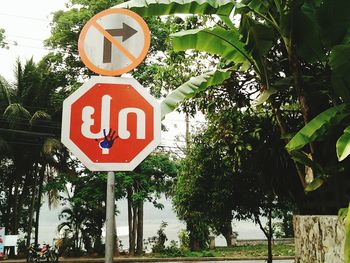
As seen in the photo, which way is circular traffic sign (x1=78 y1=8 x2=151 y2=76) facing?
toward the camera

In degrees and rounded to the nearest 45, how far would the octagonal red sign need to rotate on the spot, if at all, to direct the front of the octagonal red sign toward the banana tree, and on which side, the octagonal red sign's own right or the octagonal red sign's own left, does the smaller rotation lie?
approximately 135° to the octagonal red sign's own left

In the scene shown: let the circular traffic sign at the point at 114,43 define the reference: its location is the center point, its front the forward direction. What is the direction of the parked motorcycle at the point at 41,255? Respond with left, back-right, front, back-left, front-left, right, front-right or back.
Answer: back

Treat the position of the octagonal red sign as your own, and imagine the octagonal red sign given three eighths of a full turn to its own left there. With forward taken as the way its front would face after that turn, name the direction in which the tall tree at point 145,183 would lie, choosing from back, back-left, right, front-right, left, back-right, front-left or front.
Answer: front-left

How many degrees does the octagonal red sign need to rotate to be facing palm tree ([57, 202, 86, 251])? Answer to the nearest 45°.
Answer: approximately 180°

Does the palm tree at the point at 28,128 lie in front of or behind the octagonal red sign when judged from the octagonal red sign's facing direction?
behind

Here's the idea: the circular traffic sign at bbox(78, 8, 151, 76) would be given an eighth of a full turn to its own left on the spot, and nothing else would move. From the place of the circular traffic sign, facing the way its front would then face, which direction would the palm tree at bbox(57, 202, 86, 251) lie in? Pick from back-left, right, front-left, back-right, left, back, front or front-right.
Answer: back-left

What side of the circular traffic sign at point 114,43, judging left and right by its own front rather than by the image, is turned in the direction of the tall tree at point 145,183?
back

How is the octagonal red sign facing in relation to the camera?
toward the camera

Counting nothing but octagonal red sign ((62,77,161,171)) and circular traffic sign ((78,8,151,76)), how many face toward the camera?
2

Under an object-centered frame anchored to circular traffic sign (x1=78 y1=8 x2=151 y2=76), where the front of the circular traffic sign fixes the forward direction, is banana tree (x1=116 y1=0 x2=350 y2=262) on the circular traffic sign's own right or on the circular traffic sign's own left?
on the circular traffic sign's own left
